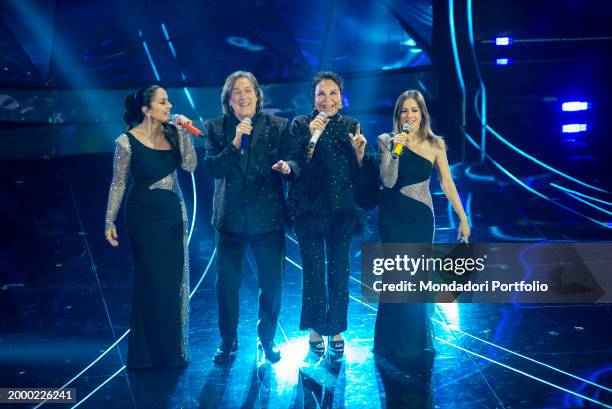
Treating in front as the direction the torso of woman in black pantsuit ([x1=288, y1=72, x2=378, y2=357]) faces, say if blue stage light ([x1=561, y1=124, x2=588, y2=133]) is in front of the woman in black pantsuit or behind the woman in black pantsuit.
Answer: behind

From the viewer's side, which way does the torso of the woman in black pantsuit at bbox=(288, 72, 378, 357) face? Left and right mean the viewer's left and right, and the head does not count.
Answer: facing the viewer

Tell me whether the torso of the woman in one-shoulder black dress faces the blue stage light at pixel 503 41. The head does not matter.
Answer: no

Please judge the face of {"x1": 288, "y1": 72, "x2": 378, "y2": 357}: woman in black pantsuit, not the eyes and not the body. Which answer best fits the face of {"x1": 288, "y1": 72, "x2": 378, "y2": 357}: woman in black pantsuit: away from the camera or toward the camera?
toward the camera

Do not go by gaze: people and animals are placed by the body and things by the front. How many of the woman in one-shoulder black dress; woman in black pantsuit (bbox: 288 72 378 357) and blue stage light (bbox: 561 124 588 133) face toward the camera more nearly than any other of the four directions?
3

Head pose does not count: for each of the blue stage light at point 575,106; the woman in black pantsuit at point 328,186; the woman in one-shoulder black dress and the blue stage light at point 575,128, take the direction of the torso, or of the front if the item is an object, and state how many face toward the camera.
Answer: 4

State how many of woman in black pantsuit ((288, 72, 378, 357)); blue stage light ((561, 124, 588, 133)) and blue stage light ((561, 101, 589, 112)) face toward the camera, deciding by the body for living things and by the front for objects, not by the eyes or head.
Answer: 3

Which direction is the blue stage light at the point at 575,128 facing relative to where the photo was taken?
toward the camera

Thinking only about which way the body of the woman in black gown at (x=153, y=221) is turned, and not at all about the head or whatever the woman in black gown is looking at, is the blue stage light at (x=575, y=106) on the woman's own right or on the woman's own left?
on the woman's own left

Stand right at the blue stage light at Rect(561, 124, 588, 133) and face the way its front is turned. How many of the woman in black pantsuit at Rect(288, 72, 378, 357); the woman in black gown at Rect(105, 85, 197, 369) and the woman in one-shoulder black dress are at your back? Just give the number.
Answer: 0

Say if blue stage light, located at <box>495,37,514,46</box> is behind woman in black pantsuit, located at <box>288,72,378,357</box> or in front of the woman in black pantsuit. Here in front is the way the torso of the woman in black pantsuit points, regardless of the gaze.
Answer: behind

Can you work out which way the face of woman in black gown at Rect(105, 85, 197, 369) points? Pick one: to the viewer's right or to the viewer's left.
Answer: to the viewer's right

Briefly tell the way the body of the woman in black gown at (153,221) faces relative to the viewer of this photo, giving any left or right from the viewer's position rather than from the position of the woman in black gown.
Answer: facing the viewer and to the right of the viewer

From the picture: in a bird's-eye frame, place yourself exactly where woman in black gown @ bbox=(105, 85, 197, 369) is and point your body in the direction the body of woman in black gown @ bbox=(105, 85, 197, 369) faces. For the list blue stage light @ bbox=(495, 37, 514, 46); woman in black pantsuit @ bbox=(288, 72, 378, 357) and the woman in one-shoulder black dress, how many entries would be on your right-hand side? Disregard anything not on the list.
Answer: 0

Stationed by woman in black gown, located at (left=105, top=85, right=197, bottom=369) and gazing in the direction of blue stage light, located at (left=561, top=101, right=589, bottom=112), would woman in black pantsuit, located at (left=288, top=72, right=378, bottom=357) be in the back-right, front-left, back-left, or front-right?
front-right

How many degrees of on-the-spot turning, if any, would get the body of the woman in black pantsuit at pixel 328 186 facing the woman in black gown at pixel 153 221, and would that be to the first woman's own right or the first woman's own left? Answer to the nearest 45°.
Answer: approximately 90° to the first woman's own right
